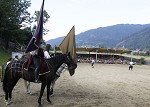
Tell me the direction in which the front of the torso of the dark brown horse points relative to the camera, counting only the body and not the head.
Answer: to the viewer's right
